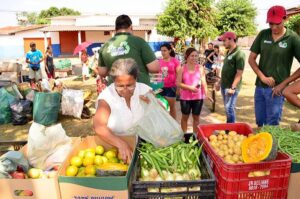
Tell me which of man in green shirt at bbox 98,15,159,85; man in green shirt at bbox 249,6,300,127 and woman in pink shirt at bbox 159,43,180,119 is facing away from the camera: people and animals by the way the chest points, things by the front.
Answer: man in green shirt at bbox 98,15,159,85

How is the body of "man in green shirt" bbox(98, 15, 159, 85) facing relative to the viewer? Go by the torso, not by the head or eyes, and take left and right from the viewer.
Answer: facing away from the viewer

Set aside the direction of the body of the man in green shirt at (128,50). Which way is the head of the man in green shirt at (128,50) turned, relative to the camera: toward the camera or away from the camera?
away from the camera

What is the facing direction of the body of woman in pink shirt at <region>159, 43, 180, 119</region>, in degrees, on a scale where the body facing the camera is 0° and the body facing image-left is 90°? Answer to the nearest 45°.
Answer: approximately 45°
